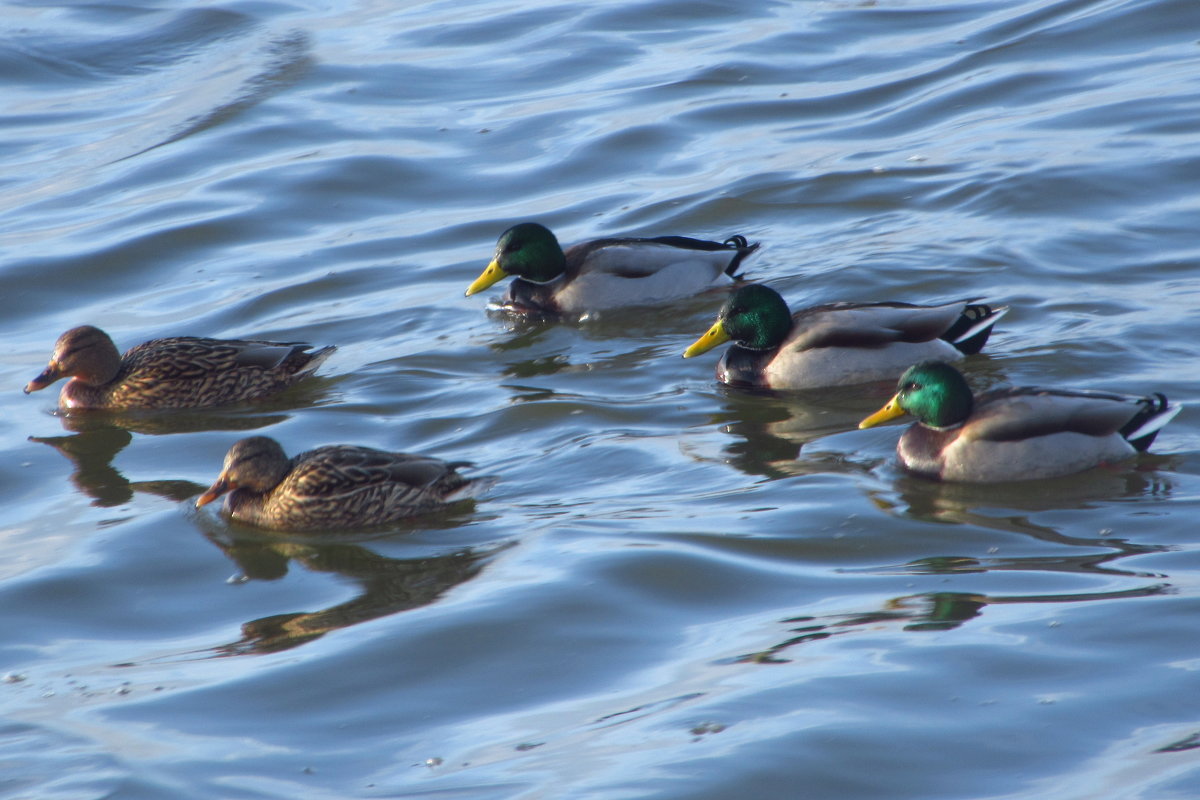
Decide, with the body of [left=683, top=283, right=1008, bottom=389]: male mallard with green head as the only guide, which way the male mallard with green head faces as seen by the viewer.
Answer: to the viewer's left

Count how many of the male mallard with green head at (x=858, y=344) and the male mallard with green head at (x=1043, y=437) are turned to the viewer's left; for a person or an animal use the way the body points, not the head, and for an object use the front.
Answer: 2

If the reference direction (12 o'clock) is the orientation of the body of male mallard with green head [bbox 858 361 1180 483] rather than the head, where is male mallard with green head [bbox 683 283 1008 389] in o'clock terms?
male mallard with green head [bbox 683 283 1008 389] is roughly at 2 o'clock from male mallard with green head [bbox 858 361 1180 483].

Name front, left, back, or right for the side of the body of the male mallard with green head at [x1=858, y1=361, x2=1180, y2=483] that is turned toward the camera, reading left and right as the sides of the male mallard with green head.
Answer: left

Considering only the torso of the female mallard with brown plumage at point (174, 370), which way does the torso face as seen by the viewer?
to the viewer's left

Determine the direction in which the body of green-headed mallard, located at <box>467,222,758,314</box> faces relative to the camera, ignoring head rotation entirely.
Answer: to the viewer's left
